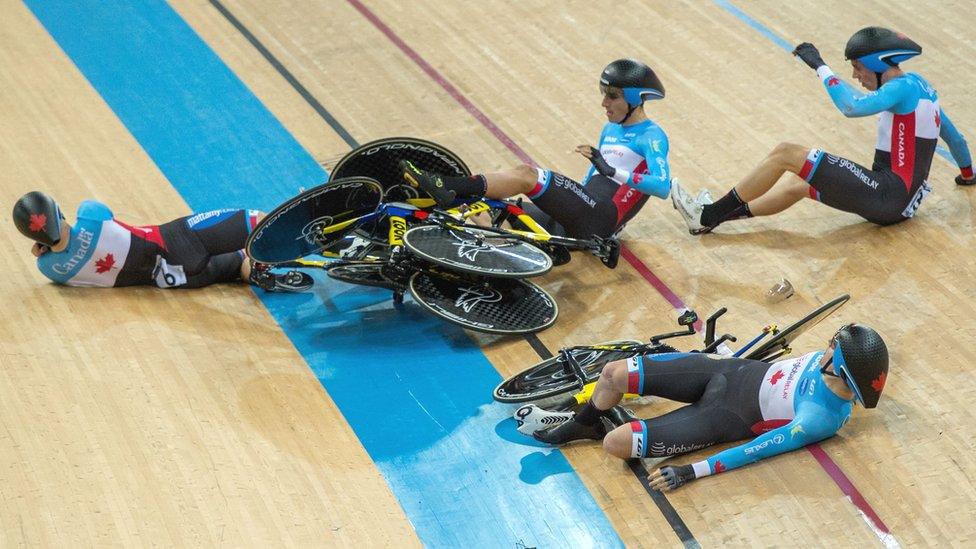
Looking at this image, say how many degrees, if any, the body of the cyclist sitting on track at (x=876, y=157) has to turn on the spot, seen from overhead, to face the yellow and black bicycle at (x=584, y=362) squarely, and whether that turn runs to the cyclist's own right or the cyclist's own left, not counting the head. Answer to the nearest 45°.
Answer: approximately 45° to the cyclist's own left

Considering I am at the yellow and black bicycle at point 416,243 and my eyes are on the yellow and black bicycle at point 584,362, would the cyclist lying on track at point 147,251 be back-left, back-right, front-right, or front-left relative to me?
back-right

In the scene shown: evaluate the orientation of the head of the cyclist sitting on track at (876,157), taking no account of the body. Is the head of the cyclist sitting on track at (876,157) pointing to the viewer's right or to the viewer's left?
to the viewer's left

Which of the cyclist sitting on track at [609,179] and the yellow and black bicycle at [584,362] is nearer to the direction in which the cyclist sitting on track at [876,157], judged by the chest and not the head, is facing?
the cyclist sitting on track

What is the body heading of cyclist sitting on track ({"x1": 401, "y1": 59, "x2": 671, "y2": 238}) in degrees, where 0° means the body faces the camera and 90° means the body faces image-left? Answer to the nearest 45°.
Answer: approximately 90°

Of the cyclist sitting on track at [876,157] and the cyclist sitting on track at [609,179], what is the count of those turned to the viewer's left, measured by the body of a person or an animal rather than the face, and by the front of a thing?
2

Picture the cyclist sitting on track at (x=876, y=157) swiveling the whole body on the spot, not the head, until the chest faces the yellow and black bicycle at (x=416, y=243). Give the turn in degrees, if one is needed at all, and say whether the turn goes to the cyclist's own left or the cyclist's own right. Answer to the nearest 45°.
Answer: approximately 45° to the cyclist's own left

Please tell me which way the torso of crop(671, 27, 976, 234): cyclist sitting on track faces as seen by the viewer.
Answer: to the viewer's left

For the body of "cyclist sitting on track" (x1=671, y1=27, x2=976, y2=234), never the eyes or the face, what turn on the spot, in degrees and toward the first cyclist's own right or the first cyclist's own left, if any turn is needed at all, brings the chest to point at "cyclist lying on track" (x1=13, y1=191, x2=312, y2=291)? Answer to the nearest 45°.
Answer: approximately 45° to the first cyclist's own left

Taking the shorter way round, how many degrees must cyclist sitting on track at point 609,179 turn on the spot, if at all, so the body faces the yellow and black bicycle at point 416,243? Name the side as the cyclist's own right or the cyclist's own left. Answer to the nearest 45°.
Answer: approximately 45° to the cyclist's own left

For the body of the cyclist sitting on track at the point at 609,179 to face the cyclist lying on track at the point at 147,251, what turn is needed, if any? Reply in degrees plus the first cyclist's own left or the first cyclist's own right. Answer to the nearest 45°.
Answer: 0° — they already face them
